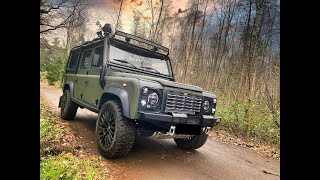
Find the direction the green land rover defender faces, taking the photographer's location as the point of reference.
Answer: facing the viewer and to the right of the viewer

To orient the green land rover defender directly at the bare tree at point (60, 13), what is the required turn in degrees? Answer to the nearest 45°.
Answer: approximately 180°
